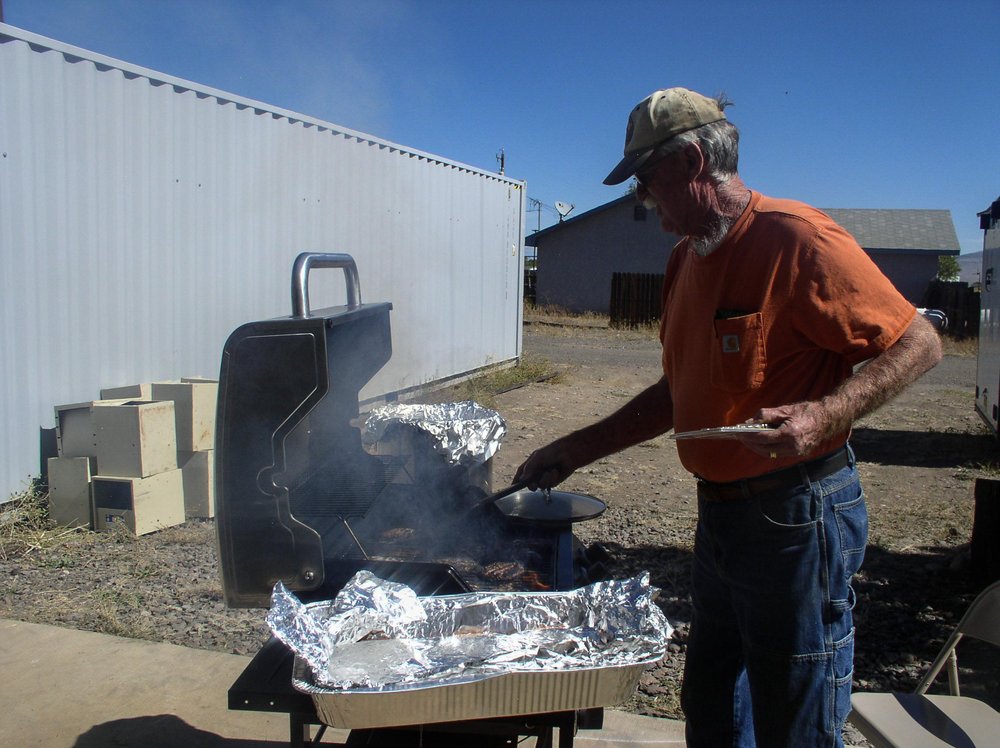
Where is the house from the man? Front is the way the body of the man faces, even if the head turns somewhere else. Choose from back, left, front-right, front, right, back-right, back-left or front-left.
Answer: back-right

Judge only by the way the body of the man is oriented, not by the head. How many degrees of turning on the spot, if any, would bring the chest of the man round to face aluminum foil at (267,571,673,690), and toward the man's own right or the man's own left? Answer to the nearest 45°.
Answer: approximately 45° to the man's own right

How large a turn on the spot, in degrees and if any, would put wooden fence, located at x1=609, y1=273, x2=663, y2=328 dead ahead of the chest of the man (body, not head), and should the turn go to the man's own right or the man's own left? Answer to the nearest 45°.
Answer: approximately 135° to the man's own right

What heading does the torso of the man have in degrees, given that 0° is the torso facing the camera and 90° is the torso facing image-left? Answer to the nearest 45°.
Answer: approximately 45°

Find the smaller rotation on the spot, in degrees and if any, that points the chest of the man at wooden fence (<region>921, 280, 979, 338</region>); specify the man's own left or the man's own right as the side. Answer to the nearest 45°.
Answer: approximately 135° to the man's own right

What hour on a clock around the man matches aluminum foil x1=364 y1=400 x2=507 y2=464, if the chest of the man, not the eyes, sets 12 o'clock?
The aluminum foil is roughly at 3 o'clock from the man.

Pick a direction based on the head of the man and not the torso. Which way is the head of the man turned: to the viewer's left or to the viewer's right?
to the viewer's left
